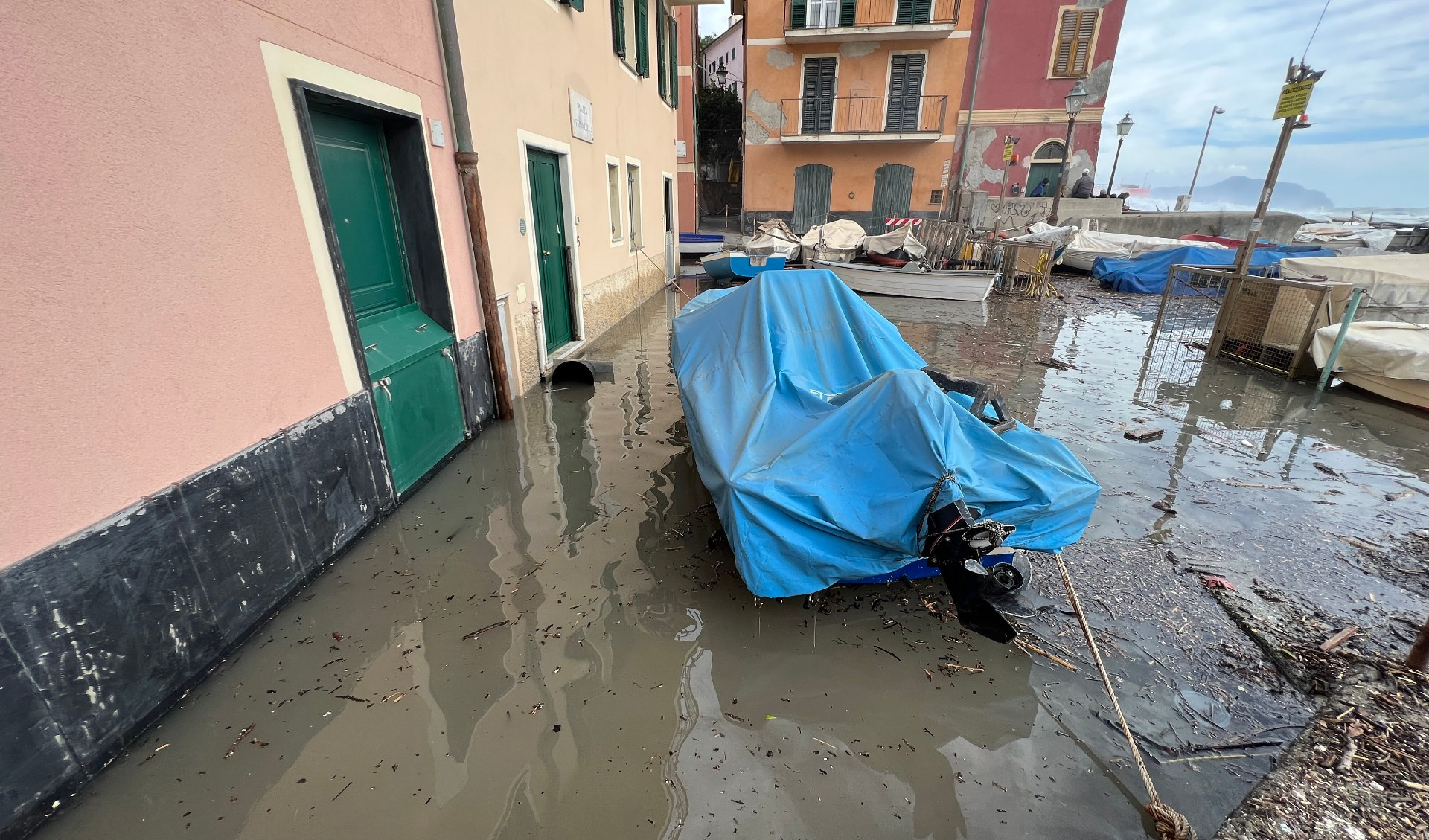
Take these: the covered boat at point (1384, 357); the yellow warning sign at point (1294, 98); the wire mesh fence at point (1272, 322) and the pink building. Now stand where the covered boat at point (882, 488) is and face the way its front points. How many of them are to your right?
3

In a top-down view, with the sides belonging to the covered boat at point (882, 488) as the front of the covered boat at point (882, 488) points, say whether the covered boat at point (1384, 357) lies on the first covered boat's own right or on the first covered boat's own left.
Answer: on the first covered boat's own right

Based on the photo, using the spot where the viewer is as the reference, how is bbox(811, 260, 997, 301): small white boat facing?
facing to the left of the viewer

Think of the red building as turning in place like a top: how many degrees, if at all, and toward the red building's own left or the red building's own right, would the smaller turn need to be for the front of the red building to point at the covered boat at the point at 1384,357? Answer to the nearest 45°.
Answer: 0° — it already faces it

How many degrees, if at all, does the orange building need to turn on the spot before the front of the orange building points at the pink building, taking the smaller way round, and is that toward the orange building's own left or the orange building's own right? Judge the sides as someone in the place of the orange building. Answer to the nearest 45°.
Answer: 0° — it already faces it

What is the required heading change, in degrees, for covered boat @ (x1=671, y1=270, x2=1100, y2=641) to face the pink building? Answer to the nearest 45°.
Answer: approximately 45° to its left

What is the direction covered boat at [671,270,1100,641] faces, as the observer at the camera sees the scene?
facing away from the viewer and to the left of the viewer

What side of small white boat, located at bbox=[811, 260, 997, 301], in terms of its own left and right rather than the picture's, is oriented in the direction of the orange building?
right

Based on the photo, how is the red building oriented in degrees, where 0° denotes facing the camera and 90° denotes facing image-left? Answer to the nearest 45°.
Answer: approximately 0°

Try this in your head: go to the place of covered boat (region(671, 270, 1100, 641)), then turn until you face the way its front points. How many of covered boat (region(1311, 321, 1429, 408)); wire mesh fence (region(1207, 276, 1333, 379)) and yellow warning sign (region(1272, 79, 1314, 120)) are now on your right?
3

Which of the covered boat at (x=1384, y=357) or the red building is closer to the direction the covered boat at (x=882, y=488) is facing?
the red building
